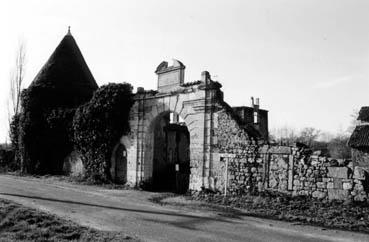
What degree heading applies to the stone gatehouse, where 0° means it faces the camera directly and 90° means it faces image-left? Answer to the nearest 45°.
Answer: approximately 45°

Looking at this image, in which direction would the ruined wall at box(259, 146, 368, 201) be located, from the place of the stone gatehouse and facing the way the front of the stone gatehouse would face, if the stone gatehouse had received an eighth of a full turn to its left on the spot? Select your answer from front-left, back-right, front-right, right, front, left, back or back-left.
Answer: front-left

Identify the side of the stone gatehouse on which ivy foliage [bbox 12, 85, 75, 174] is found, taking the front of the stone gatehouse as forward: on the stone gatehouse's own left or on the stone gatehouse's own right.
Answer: on the stone gatehouse's own right

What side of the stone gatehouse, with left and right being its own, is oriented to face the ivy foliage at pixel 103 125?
right
